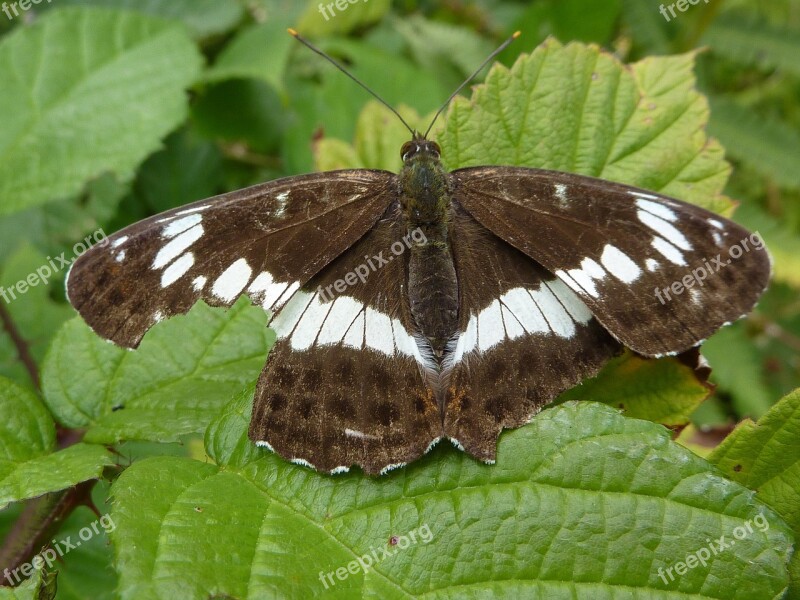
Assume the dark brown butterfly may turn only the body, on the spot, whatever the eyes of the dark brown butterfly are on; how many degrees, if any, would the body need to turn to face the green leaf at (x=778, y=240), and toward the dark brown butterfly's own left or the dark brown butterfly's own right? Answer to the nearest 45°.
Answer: approximately 45° to the dark brown butterfly's own right

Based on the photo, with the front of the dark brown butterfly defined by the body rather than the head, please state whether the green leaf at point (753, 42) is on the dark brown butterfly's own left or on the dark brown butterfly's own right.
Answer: on the dark brown butterfly's own right

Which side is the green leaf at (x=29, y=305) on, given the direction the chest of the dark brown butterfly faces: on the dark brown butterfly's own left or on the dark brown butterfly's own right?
on the dark brown butterfly's own left

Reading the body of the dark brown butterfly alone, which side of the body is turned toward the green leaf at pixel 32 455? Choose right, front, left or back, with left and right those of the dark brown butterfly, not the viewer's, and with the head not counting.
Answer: left

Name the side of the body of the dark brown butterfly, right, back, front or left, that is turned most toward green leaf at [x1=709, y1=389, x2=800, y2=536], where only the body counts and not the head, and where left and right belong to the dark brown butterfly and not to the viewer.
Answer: right

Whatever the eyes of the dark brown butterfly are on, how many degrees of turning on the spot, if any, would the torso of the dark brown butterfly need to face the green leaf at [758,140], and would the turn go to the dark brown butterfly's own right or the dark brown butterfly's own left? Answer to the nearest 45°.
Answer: approximately 45° to the dark brown butterfly's own right

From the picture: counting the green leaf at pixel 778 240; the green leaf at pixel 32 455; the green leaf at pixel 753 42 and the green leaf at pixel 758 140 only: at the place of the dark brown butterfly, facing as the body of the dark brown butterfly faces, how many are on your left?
1

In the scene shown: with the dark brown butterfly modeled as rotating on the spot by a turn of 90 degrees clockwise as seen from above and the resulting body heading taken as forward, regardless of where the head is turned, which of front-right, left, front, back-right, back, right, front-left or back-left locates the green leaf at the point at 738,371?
front-left

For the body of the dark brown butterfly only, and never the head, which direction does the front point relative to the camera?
away from the camera
